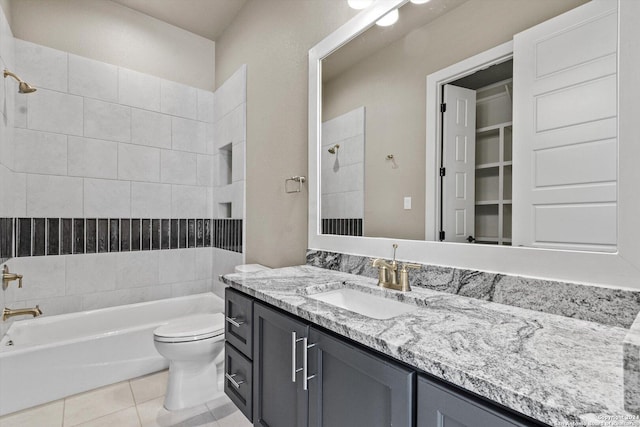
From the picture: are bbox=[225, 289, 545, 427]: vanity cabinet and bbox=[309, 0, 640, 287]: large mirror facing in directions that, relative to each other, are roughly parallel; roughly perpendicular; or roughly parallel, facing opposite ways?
roughly parallel

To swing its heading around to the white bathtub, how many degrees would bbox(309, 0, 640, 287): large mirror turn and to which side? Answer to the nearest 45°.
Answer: approximately 45° to its right

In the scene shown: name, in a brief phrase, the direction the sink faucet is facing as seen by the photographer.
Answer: facing the viewer and to the left of the viewer

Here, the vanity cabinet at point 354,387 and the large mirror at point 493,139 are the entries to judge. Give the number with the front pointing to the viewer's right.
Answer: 0

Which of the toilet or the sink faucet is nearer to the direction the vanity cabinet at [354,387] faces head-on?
the toilet

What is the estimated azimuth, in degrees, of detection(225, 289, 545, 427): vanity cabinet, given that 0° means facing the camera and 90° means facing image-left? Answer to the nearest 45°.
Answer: approximately 45°

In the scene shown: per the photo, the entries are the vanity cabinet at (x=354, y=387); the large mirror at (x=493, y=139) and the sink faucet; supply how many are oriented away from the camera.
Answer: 0
